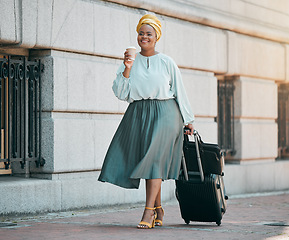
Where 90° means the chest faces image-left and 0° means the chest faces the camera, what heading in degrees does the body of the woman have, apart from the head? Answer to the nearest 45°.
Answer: approximately 45°
